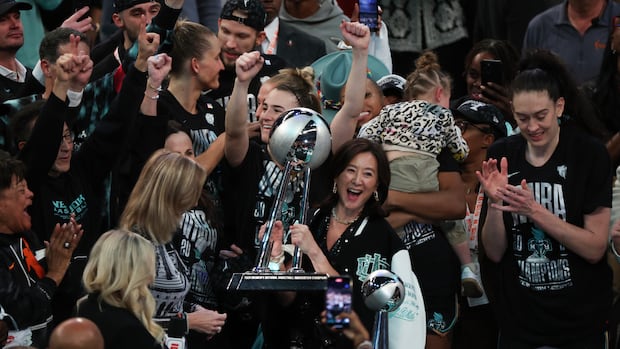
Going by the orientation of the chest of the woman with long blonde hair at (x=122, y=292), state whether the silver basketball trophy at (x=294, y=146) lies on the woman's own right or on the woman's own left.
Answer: on the woman's own right

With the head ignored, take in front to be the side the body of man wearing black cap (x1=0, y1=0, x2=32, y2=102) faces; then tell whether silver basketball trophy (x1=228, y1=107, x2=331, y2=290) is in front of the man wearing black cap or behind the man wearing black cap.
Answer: in front

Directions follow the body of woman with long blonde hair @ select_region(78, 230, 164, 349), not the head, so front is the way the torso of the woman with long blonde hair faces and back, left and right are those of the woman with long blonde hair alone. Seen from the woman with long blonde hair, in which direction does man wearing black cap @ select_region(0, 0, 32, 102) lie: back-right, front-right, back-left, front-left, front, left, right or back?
front-left

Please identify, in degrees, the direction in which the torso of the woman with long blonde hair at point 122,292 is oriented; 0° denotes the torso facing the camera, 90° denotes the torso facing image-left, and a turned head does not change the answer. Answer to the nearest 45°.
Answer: approximately 225°

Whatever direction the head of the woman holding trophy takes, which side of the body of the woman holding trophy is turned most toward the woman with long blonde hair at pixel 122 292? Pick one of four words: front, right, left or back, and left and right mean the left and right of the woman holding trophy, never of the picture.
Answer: front

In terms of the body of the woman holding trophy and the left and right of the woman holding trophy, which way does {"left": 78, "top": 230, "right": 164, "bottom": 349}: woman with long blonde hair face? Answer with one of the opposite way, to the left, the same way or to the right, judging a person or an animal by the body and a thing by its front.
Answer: the opposite way

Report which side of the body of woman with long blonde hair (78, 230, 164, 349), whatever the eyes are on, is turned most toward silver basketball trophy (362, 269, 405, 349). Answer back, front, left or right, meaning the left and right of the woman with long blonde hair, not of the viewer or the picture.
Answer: right

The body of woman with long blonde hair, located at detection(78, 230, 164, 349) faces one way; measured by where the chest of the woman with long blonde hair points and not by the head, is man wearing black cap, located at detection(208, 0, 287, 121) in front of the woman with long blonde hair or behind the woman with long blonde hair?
in front

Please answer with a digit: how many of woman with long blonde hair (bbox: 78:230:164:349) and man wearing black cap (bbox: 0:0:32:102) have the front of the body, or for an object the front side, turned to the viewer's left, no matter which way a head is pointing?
0

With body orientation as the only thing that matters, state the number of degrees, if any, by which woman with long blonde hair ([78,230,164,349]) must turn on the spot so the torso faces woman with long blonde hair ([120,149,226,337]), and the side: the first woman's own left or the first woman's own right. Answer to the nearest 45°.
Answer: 0° — they already face them

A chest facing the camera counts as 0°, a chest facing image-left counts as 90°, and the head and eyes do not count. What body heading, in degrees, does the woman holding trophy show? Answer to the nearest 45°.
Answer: approximately 45°

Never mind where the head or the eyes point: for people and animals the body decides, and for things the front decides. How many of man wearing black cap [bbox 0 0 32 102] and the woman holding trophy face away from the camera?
0

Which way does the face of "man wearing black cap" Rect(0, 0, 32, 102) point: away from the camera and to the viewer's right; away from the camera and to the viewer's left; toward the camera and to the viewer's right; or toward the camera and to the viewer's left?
toward the camera and to the viewer's right
